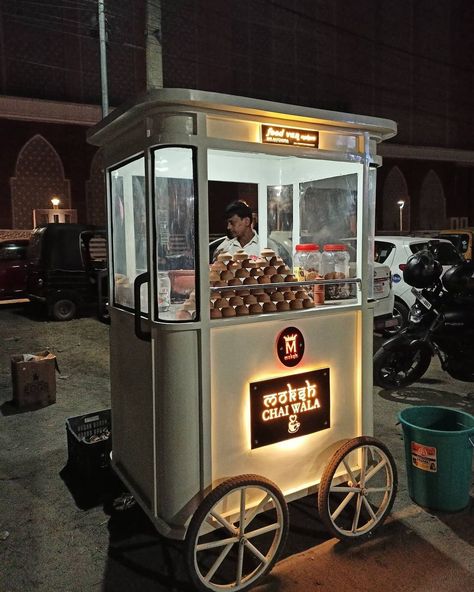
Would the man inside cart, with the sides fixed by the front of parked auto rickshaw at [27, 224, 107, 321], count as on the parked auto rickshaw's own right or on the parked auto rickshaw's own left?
on the parked auto rickshaw's own right

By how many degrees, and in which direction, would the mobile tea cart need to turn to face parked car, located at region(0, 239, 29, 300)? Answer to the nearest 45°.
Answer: approximately 180°

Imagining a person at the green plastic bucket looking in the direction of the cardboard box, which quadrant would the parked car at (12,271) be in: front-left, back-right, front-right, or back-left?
front-right

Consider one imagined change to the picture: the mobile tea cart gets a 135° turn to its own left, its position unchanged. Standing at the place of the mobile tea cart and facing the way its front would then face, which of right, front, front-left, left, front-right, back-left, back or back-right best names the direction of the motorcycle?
front-right

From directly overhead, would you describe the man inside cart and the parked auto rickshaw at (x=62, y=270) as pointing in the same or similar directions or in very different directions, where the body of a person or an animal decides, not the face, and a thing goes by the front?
very different directions

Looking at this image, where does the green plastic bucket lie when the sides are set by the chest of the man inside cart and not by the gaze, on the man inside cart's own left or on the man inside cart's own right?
on the man inside cart's own left

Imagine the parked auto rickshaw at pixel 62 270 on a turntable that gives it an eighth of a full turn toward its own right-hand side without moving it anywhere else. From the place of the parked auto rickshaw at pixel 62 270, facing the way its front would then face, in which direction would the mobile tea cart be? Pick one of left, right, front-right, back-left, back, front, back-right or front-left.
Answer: front-right

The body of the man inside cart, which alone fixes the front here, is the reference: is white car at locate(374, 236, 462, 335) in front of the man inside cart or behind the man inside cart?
behind
